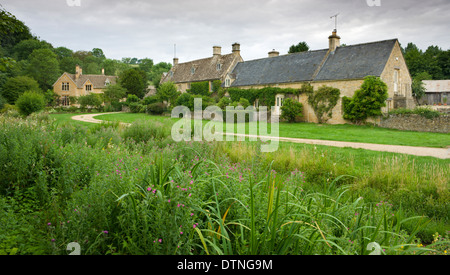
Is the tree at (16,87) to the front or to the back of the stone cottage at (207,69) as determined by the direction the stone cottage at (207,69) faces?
to the front

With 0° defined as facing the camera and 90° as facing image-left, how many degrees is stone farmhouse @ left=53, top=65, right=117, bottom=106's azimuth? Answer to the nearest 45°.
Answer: approximately 0°

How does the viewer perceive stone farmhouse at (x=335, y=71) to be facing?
facing the viewer and to the left of the viewer

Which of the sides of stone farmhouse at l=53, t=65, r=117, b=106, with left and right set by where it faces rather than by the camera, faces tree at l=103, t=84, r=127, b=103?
left

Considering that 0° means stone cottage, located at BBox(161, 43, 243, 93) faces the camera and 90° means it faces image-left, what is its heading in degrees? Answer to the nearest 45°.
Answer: approximately 45°

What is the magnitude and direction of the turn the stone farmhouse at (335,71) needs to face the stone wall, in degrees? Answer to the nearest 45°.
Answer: approximately 90° to its left

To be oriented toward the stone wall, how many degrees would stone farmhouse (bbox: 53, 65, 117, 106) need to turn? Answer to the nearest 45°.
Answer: approximately 45° to its left

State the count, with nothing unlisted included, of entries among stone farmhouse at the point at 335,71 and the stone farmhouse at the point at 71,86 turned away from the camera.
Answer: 0

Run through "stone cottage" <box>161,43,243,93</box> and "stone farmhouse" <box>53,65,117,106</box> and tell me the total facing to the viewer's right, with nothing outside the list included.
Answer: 0
